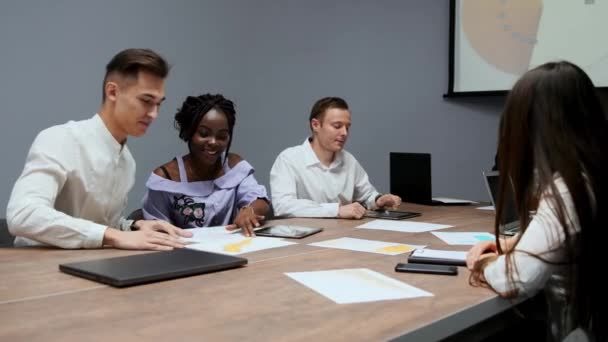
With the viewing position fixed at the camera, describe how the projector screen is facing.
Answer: facing the viewer

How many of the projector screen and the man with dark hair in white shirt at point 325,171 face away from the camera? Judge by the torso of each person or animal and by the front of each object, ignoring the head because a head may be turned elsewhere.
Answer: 0

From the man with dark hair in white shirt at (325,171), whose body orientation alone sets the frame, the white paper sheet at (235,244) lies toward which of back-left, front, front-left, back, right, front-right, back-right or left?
front-right

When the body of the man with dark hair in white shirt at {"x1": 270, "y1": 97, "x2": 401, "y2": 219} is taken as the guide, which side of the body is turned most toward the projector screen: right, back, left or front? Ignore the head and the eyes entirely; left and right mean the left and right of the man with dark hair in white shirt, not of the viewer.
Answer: left

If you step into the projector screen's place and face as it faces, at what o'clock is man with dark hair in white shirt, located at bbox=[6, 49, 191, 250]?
The man with dark hair in white shirt is roughly at 1 o'clock from the projector screen.

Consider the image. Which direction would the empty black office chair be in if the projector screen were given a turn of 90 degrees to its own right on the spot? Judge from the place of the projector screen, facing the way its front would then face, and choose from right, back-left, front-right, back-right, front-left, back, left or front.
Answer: front-left

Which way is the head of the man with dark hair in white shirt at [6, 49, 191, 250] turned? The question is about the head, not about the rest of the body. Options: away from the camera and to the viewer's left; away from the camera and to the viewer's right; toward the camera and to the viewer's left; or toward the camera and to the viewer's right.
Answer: toward the camera and to the viewer's right

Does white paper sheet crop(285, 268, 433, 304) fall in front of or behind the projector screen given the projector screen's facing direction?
in front

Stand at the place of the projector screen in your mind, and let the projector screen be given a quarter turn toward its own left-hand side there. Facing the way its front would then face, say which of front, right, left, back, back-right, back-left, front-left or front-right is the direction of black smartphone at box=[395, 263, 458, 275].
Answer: right

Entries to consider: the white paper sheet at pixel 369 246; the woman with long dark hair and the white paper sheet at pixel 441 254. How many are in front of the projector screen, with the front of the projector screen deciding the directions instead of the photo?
3

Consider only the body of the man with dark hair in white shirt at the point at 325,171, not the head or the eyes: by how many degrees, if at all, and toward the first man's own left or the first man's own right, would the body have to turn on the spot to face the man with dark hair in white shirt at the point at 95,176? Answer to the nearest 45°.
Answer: approximately 90° to the first man's own right

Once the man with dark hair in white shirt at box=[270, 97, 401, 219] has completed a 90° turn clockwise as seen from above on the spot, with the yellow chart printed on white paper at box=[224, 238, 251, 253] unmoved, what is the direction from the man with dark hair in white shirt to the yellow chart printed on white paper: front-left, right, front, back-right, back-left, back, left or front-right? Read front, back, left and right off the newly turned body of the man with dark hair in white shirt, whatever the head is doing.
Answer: front-left

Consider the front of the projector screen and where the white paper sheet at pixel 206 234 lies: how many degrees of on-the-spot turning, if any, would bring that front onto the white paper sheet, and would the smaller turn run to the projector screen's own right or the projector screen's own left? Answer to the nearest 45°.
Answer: approximately 45° to the projector screen's own right

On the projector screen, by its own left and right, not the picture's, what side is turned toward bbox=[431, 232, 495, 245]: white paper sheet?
front

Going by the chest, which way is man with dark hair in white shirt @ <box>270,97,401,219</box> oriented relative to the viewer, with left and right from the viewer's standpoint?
facing the viewer and to the right of the viewer

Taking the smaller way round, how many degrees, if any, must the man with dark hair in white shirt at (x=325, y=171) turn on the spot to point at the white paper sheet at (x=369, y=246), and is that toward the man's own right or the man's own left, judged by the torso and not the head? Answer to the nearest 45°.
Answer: approximately 45° to the man's own right

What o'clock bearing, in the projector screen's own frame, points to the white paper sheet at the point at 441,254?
The white paper sheet is roughly at 12 o'clock from the projector screen.
